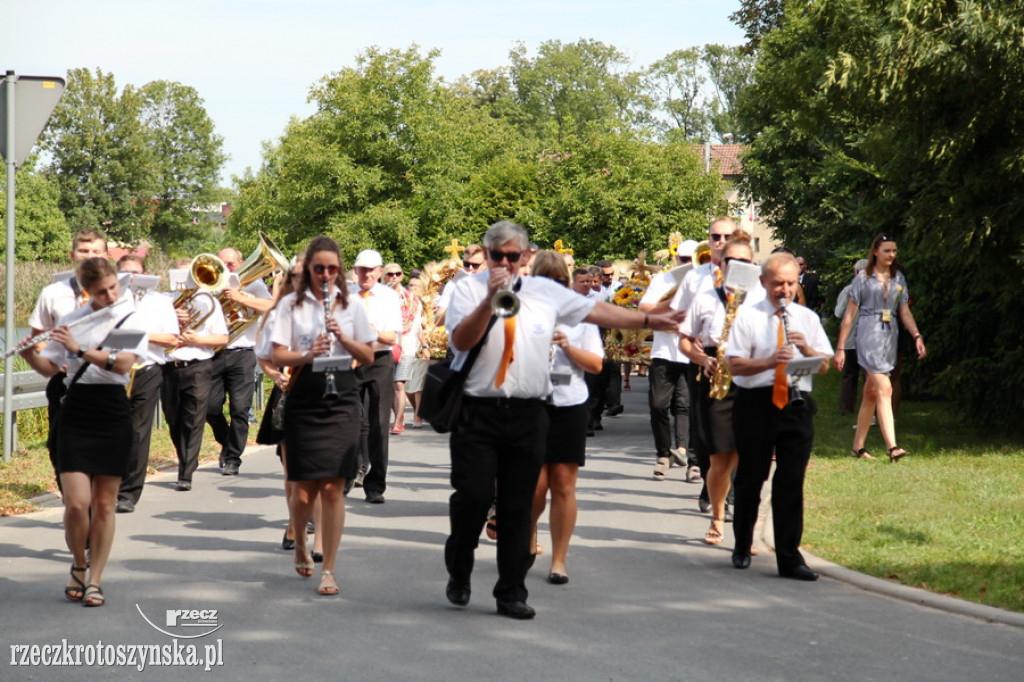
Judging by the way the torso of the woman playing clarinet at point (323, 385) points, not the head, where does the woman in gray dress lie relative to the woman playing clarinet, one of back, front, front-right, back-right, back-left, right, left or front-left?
back-left

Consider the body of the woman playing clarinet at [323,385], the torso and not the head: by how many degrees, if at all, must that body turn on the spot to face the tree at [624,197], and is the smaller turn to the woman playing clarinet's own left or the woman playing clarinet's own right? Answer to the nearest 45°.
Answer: approximately 180°

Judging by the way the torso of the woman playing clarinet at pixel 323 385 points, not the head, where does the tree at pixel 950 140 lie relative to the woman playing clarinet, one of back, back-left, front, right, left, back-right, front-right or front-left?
back-left

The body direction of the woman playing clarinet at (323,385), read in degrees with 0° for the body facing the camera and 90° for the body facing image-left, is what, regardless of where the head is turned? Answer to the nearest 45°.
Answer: approximately 0°

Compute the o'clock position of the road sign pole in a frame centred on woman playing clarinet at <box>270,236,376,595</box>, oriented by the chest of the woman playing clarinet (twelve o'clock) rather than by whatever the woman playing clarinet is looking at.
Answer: The road sign pole is roughly at 5 o'clock from the woman playing clarinet.
